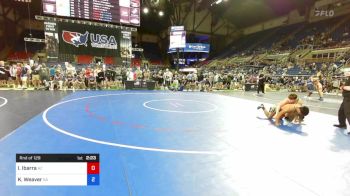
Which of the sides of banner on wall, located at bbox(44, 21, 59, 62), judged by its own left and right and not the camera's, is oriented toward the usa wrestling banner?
left

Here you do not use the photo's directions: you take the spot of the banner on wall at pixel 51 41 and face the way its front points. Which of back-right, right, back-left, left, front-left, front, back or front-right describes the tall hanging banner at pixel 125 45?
left

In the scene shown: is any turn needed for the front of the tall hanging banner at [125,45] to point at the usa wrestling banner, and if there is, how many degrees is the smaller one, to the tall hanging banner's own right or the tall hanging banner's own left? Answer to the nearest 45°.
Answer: approximately 90° to the tall hanging banner's own right

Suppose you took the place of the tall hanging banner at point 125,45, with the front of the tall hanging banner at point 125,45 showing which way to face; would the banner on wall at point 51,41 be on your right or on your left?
on your right

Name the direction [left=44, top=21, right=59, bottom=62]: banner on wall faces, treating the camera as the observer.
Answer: facing the viewer

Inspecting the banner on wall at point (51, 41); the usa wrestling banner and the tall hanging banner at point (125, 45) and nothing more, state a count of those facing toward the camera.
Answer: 3

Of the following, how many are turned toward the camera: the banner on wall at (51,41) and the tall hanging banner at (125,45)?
2

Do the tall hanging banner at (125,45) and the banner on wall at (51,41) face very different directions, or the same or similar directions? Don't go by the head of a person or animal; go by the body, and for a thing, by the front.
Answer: same or similar directions

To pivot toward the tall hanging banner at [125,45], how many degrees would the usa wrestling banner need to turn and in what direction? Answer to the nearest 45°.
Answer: approximately 90° to its left

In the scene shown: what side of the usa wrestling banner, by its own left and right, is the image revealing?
front

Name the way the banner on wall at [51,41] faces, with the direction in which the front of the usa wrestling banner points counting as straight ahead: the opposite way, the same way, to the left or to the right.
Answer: the same way
